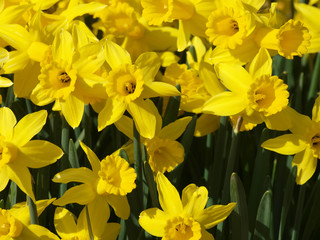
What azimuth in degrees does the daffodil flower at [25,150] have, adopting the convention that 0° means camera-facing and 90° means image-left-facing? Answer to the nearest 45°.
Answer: approximately 45°

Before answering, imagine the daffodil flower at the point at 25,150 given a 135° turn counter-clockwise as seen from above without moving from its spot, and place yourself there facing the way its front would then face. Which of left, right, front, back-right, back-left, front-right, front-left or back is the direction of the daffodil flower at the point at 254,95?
front

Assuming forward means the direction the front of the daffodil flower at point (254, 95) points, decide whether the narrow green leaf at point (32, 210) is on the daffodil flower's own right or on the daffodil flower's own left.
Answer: on the daffodil flower's own right

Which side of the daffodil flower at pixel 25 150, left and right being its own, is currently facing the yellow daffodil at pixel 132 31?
back

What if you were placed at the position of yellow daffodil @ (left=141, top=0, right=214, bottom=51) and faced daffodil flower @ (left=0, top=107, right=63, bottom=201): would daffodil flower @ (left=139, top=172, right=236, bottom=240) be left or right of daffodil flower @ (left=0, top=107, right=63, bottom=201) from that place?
left

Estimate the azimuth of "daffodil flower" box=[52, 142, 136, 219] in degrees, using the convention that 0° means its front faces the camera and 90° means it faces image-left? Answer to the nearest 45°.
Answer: approximately 315°

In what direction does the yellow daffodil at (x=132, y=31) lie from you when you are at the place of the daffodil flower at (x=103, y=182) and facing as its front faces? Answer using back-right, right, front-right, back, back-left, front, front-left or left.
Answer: back-left

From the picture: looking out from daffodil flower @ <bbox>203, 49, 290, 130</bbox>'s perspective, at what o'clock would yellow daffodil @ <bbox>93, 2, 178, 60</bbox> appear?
The yellow daffodil is roughly at 6 o'clock from the daffodil flower.
